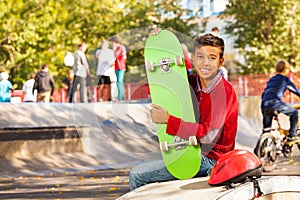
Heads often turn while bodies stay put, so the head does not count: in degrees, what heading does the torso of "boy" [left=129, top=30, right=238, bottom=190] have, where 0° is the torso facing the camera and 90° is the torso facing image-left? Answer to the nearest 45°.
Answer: approximately 45°

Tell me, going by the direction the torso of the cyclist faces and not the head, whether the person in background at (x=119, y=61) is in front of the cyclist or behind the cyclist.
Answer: behind

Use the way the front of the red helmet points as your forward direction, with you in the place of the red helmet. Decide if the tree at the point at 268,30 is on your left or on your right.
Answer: on your right

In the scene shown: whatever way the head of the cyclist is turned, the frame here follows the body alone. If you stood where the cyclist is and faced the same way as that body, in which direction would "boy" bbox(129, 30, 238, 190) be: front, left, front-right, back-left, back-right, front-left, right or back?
back-right

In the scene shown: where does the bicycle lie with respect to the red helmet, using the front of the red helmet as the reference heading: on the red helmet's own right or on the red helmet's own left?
on the red helmet's own right

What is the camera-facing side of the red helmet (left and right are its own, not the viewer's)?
left

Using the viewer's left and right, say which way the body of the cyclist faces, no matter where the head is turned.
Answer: facing away from the viewer and to the right of the viewer

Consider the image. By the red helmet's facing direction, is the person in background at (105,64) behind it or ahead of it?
ahead
